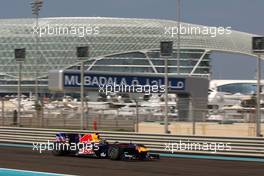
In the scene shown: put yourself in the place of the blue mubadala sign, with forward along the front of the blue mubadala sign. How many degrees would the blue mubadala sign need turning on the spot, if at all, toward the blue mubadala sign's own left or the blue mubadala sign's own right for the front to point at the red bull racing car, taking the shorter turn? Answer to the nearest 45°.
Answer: approximately 45° to the blue mubadala sign's own right

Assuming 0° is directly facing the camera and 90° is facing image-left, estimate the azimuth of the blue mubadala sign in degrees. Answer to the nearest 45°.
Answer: approximately 315°

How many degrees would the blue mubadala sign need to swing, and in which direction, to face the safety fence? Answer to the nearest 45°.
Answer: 0° — it already faces it

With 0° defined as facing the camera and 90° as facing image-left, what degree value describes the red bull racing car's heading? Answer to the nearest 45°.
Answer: approximately 315°

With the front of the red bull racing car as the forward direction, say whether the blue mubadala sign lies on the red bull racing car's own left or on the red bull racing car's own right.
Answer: on the red bull racing car's own left
